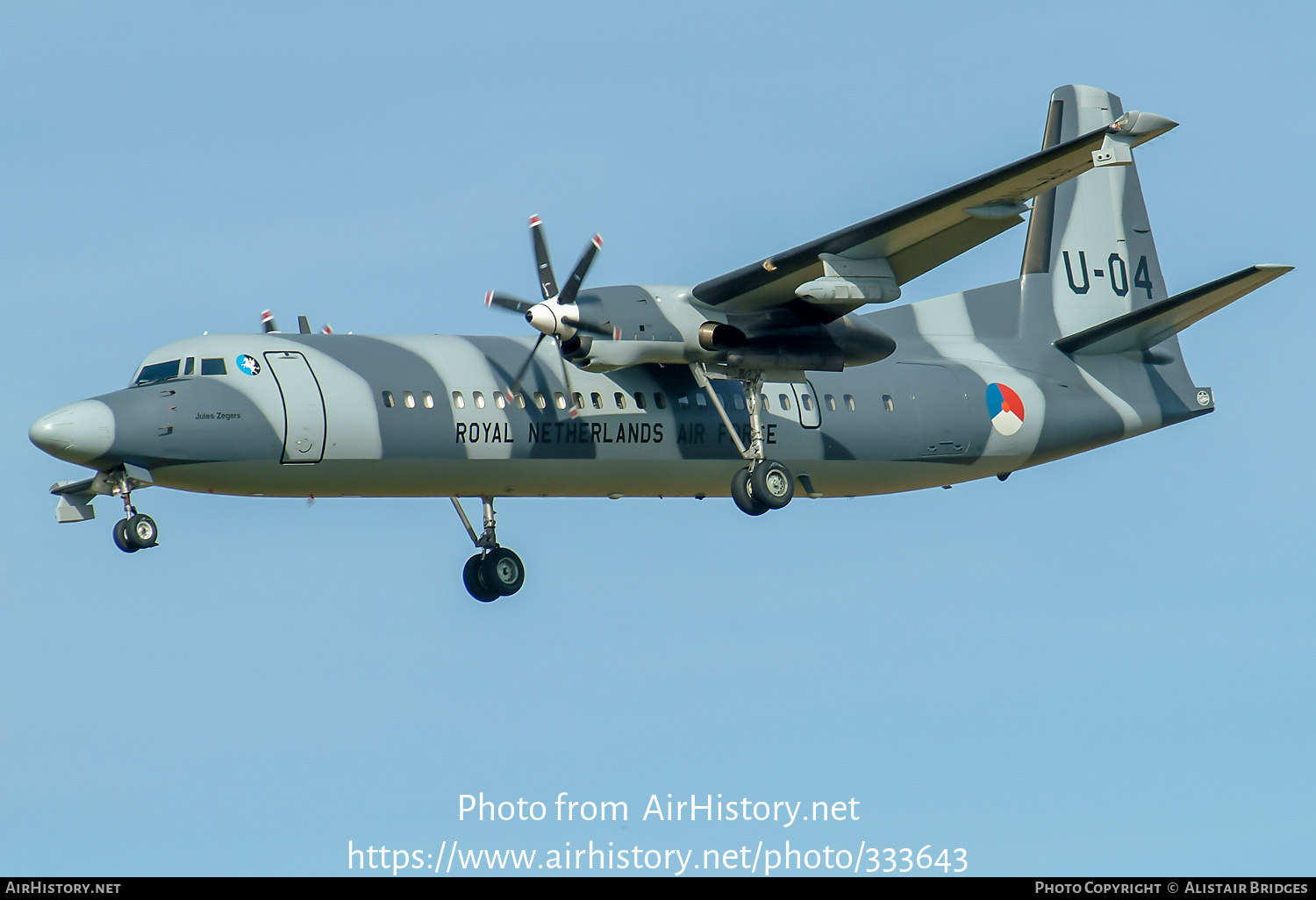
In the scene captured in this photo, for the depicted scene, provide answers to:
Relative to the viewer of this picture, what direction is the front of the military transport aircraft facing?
facing the viewer and to the left of the viewer

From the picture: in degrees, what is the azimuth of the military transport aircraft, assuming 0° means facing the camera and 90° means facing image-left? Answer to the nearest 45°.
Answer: approximately 45°
